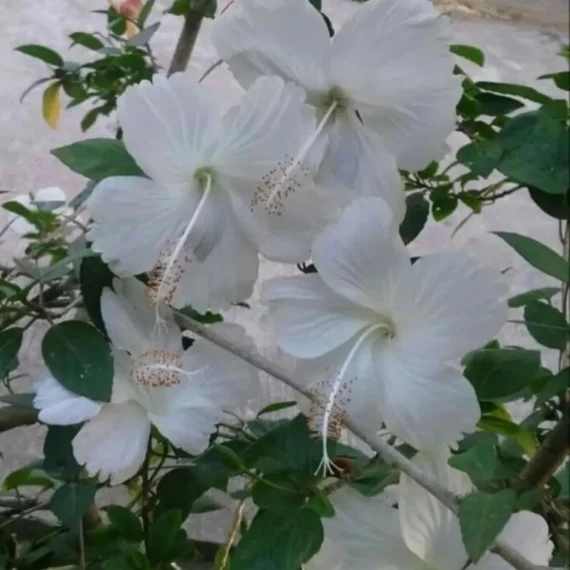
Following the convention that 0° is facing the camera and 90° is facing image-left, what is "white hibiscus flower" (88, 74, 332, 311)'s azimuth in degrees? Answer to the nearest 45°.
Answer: approximately 0°

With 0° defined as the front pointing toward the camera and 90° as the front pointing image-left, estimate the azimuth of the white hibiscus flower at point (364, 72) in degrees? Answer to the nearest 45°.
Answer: approximately 0°

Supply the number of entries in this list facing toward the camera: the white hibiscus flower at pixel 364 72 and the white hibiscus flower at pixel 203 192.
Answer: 2
